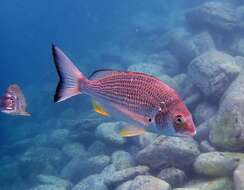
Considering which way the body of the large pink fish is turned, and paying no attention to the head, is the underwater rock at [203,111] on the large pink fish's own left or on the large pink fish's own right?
on the large pink fish's own left

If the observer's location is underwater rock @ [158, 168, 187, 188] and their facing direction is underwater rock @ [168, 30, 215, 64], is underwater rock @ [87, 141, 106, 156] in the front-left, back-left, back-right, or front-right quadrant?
front-left

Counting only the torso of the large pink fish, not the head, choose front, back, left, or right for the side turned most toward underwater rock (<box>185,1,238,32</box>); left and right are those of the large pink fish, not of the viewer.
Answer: left

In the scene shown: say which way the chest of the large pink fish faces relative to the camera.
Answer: to the viewer's right

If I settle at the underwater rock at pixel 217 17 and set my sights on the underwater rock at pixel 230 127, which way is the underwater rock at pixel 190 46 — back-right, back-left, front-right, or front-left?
front-right

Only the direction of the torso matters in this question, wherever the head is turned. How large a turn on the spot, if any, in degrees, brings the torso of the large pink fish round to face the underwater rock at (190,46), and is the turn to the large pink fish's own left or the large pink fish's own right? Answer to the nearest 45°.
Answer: approximately 90° to the large pink fish's own left
